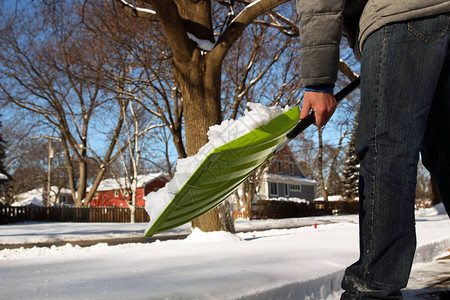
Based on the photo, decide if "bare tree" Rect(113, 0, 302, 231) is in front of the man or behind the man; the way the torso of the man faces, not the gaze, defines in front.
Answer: in front

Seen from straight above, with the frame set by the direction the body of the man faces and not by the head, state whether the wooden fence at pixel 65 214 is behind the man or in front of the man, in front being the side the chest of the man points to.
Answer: in front

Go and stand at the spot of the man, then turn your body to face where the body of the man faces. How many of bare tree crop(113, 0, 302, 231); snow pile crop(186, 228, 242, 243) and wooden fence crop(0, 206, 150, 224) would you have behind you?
0

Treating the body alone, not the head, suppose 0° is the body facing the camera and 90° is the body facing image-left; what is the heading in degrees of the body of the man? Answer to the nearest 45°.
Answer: approximately 135°

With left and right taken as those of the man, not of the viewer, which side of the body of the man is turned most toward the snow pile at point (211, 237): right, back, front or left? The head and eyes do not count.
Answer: front
